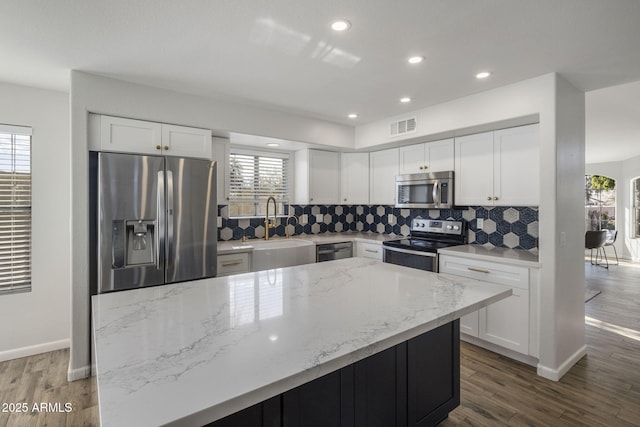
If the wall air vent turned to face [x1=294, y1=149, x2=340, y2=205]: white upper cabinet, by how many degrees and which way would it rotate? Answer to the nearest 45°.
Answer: approximately 45° to its right

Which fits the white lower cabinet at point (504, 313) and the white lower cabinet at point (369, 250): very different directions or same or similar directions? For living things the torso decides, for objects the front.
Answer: same or similar directions

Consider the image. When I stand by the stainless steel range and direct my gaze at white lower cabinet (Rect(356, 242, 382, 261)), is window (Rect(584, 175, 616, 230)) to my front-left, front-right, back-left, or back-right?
back-right

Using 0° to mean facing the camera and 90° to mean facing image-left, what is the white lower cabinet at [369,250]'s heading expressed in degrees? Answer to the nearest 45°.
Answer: approximately 45°

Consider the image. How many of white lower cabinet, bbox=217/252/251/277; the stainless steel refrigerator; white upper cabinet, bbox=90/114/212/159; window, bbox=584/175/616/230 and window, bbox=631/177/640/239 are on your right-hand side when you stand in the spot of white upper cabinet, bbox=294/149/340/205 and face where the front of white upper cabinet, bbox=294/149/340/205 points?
3

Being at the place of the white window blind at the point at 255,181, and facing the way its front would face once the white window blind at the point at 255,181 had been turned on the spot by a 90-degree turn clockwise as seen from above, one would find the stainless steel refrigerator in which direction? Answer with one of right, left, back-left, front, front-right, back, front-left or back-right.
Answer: front

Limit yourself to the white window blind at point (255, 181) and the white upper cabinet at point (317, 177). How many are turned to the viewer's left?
0

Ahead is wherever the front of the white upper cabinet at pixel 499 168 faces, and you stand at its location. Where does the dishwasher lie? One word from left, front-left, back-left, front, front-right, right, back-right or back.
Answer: front-right

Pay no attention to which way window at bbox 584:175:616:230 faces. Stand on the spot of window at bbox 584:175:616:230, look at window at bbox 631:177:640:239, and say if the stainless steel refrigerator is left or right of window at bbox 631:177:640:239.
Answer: right

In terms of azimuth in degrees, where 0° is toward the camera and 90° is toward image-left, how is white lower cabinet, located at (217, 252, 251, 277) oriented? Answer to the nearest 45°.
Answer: approximately 315°

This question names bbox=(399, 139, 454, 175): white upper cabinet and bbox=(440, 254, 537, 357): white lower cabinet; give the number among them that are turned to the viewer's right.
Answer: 0

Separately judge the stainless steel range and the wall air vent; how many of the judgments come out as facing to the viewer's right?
0

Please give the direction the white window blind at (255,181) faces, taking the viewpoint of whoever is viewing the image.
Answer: facing the viewer and to the right of the viewer

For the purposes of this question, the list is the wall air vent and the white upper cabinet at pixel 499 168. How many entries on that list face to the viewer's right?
0

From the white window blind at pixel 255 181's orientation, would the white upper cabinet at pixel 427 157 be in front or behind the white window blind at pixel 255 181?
in front

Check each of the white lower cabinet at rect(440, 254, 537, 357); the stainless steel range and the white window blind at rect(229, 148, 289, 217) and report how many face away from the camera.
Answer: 0
